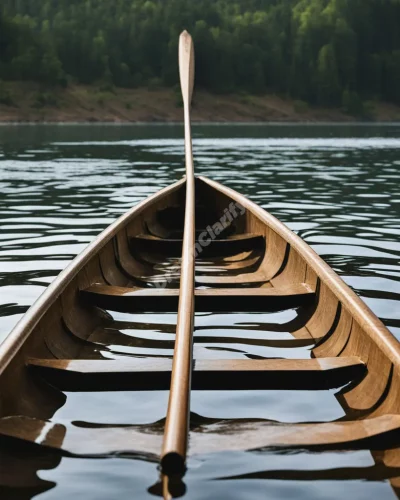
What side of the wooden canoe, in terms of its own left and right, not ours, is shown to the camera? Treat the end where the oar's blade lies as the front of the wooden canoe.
back
